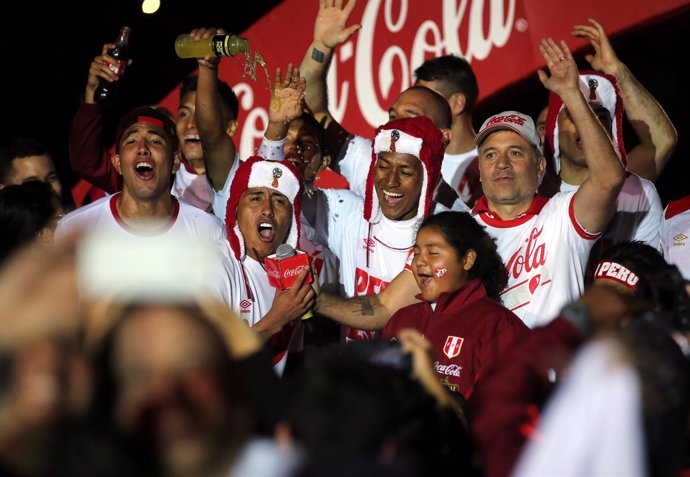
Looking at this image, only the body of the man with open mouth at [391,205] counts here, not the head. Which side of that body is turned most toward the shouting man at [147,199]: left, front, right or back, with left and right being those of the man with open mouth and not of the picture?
right

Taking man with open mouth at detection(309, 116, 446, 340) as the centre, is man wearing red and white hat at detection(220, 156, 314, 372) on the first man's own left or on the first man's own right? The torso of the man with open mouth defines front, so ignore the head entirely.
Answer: on the first man's own right

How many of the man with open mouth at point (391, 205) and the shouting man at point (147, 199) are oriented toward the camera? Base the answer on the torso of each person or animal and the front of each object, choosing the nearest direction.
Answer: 2

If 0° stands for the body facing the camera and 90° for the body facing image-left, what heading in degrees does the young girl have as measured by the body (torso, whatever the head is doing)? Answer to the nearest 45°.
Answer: approximately 45°

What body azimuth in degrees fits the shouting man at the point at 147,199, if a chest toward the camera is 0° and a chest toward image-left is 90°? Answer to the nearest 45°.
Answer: approximately 0°

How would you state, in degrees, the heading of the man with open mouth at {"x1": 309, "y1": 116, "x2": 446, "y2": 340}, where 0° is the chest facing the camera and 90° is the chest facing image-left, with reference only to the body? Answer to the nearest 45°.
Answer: approximately 0°

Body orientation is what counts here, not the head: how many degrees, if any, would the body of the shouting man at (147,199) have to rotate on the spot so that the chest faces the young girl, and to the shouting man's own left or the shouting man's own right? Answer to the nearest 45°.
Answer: approximately 45° to the shouting man's own left

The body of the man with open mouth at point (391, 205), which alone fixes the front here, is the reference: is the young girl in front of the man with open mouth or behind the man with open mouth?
in front
